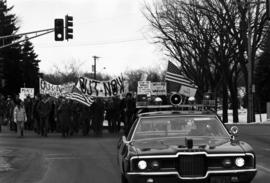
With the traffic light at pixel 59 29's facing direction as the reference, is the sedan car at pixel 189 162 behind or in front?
in front

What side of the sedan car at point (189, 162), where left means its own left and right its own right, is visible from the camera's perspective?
front

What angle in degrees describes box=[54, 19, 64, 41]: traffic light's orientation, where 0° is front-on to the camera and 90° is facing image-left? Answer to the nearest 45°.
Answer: approximately 0°

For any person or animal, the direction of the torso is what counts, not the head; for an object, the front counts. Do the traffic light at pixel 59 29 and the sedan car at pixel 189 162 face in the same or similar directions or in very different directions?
same or similar directions

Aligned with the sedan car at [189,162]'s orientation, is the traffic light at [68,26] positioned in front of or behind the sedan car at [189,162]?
behind

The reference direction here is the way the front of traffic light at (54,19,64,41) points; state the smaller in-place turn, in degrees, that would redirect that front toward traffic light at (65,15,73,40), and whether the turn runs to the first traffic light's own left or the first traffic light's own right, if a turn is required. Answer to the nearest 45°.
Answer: approximately 90° to the first traffic light's own left
